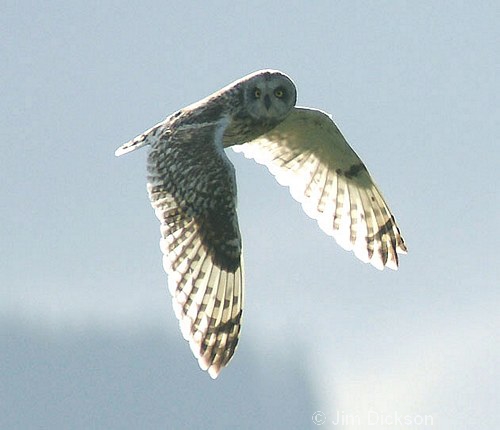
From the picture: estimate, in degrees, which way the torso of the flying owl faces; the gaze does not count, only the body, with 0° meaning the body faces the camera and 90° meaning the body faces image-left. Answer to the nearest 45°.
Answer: approximately 315°
